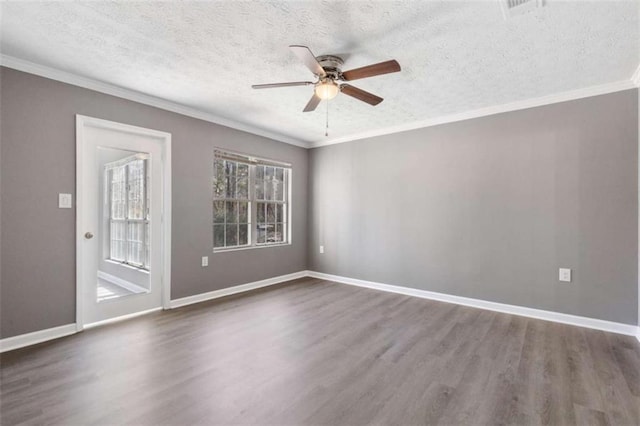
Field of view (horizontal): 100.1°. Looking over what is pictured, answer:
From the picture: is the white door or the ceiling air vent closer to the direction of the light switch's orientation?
the ceiling air vent

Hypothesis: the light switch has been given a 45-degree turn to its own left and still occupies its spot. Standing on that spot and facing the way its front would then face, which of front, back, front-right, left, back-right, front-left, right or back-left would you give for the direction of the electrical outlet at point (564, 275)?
front

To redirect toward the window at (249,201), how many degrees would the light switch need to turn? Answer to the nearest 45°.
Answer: approximately 90° to its left

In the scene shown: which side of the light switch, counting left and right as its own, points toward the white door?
left

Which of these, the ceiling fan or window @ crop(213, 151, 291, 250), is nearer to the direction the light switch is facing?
the ceiling fan

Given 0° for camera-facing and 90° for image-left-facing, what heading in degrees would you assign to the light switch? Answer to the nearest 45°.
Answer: approximately 0°

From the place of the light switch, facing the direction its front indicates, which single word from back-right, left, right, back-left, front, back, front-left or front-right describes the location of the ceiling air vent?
front-left
